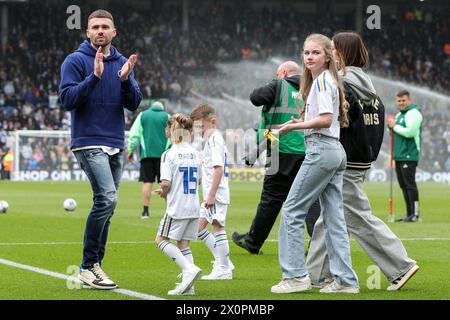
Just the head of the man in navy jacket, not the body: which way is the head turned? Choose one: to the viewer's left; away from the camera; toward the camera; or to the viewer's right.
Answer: toward the camera

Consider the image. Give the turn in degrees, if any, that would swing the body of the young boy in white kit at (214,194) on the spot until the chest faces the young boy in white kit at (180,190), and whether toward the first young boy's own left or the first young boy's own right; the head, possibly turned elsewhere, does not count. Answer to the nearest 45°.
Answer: approximately 90° to the first young boy's own left

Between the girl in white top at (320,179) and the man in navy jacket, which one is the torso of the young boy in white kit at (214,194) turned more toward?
the man in navy jacket

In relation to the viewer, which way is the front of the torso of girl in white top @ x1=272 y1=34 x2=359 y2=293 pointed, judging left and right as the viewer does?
facing to the left of the viewer

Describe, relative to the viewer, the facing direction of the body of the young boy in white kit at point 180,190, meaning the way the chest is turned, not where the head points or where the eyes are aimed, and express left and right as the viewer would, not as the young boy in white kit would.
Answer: facing away from the viewer and to the left of the viewer

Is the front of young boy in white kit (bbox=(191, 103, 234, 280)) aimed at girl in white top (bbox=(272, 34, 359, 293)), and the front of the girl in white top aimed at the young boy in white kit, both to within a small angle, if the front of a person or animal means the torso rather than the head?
no

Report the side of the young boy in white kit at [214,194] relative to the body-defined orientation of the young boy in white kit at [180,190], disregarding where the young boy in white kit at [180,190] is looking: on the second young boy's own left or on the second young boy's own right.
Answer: on the second young boy's own right

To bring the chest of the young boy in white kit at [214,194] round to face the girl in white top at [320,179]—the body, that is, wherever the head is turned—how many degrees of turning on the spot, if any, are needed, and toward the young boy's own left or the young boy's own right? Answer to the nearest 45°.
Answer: approximately 135° to the young boy's own left

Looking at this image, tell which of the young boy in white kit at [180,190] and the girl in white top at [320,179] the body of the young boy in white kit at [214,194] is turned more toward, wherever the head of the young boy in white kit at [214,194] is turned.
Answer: the young boy in white kit

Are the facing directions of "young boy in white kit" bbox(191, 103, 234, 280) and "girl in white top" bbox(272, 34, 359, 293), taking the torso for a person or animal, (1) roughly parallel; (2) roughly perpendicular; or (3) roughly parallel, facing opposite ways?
roughly parallel

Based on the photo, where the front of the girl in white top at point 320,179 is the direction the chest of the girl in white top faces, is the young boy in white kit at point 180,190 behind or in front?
in front

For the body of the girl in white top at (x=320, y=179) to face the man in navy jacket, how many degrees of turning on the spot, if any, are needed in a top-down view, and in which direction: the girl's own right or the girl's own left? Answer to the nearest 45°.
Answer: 0° — they already face them

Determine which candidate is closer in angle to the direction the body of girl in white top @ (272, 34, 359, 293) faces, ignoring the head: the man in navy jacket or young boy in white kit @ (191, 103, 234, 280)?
the man in navy jacket

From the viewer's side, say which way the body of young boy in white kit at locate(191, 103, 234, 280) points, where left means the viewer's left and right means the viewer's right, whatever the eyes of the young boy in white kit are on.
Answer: facing to the left of the viewer

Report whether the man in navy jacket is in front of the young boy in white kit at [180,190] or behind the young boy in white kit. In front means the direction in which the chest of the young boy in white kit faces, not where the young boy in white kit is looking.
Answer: in front
